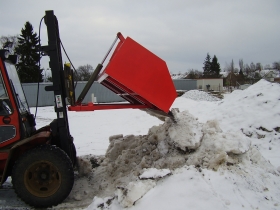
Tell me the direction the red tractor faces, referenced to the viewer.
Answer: facing to the right of the viewer

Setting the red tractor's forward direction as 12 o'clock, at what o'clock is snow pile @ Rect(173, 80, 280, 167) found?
The snow pile is roughly at 11 o'clock from the red tractor.

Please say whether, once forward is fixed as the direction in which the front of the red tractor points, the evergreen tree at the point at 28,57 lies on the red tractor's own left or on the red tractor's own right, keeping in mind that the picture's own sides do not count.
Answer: on the red tractor's own left

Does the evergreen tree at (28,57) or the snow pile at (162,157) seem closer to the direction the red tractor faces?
the snow pile

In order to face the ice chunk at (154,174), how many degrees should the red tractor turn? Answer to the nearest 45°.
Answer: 0° — it already faces it

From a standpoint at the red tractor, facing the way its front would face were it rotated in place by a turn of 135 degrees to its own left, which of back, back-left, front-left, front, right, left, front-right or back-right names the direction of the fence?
front-right

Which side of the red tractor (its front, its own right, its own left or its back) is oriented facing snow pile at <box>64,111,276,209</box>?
front
